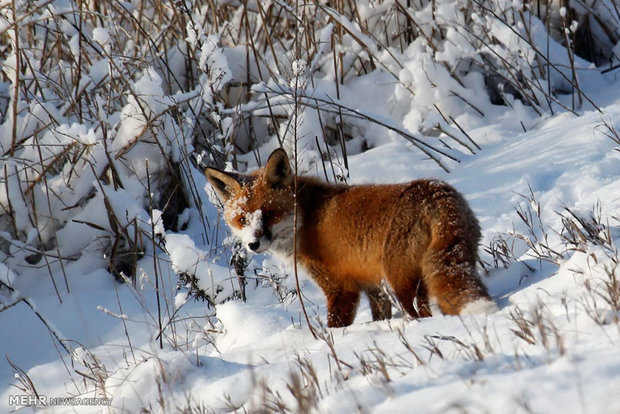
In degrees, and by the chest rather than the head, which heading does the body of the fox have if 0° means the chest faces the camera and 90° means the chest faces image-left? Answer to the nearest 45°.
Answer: approximately 90°
